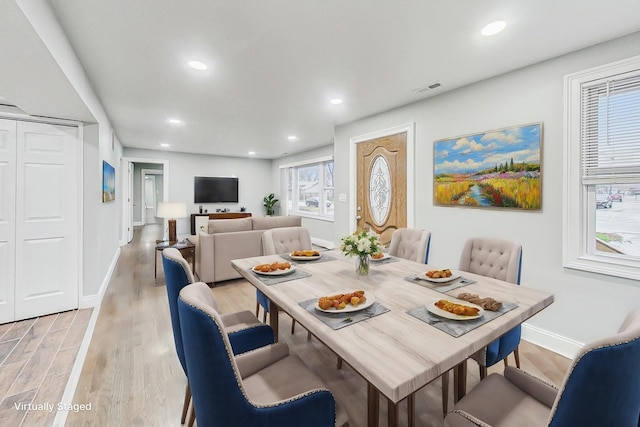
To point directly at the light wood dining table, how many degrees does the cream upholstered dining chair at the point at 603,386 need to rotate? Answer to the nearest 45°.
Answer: approximately 45° to its left

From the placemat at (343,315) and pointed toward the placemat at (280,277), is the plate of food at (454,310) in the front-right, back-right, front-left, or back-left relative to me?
back-right

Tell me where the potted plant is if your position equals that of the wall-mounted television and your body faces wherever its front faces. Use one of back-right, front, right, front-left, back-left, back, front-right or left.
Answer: left

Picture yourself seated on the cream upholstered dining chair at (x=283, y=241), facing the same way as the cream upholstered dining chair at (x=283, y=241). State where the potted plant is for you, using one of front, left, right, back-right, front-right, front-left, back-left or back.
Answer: back-left

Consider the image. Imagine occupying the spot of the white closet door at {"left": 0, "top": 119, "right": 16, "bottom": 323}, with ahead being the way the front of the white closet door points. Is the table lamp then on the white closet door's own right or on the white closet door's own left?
on the white closet door's own left

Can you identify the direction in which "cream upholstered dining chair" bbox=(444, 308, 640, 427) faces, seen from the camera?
facing away from the viewer and to the left of the viewer

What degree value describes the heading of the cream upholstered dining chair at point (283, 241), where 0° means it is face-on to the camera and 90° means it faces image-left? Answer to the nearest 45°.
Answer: approximately 315°
